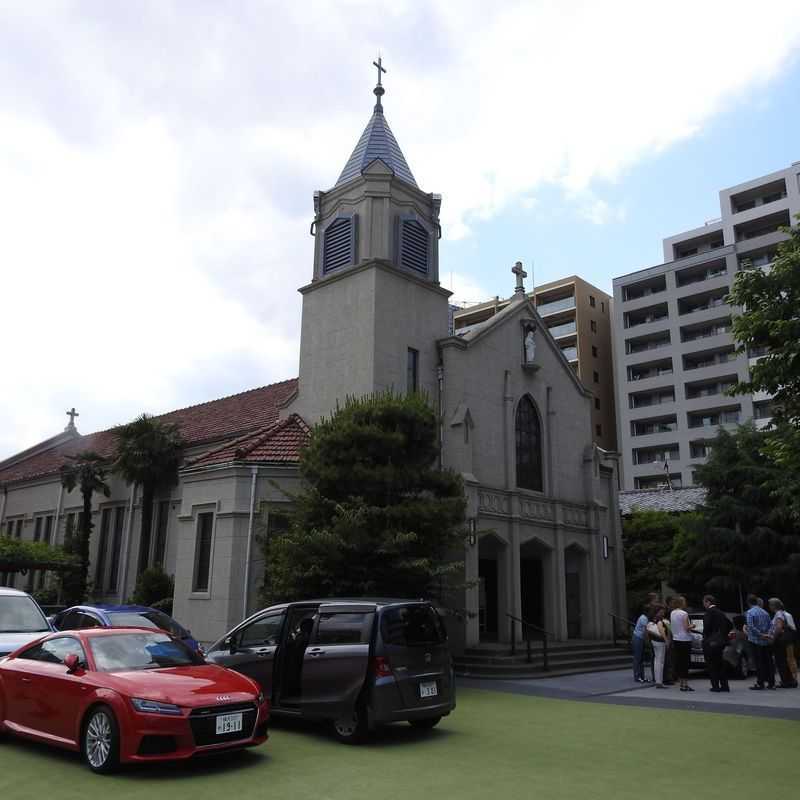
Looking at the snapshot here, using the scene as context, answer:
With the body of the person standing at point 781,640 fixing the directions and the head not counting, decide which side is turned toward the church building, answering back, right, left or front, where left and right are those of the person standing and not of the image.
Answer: front

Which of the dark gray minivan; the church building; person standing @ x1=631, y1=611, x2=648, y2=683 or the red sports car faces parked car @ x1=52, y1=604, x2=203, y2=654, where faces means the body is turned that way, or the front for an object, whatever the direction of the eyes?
the dark gray minivan

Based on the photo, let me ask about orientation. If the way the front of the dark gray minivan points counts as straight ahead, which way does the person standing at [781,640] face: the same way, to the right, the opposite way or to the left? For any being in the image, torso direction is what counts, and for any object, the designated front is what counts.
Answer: the same way

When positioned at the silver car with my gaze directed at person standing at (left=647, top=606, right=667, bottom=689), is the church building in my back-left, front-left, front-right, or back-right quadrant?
front-left

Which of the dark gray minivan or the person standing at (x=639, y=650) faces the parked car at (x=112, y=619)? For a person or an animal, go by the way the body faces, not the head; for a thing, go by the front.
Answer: the dark gray minivan

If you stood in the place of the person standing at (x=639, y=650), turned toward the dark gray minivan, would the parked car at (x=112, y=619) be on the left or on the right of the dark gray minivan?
right

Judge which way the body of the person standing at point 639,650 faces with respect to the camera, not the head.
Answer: to the viewer's right

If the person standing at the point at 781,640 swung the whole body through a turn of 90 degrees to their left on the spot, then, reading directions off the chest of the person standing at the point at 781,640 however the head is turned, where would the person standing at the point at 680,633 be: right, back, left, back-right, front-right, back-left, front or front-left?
right

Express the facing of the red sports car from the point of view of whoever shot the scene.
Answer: facing the viewer and to the right of the viewer

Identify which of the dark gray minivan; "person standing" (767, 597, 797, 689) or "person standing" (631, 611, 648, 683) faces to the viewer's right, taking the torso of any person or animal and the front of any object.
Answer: "person standing" (631, 611, 648, 683)

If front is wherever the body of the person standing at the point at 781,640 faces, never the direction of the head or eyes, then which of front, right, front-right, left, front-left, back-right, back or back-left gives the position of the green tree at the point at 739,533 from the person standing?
right

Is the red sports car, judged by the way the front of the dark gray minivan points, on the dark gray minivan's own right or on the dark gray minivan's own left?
on the dark gray minivan's own left

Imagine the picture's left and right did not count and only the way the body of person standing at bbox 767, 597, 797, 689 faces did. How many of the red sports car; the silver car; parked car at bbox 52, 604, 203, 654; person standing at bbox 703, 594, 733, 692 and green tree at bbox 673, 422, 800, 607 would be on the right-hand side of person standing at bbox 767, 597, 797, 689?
1

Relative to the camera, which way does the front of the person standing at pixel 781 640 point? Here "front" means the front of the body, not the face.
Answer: to the viewer's left

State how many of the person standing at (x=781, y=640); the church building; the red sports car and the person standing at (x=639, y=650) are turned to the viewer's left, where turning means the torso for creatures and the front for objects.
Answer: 1

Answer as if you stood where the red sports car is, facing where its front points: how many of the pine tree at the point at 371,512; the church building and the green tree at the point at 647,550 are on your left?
3
